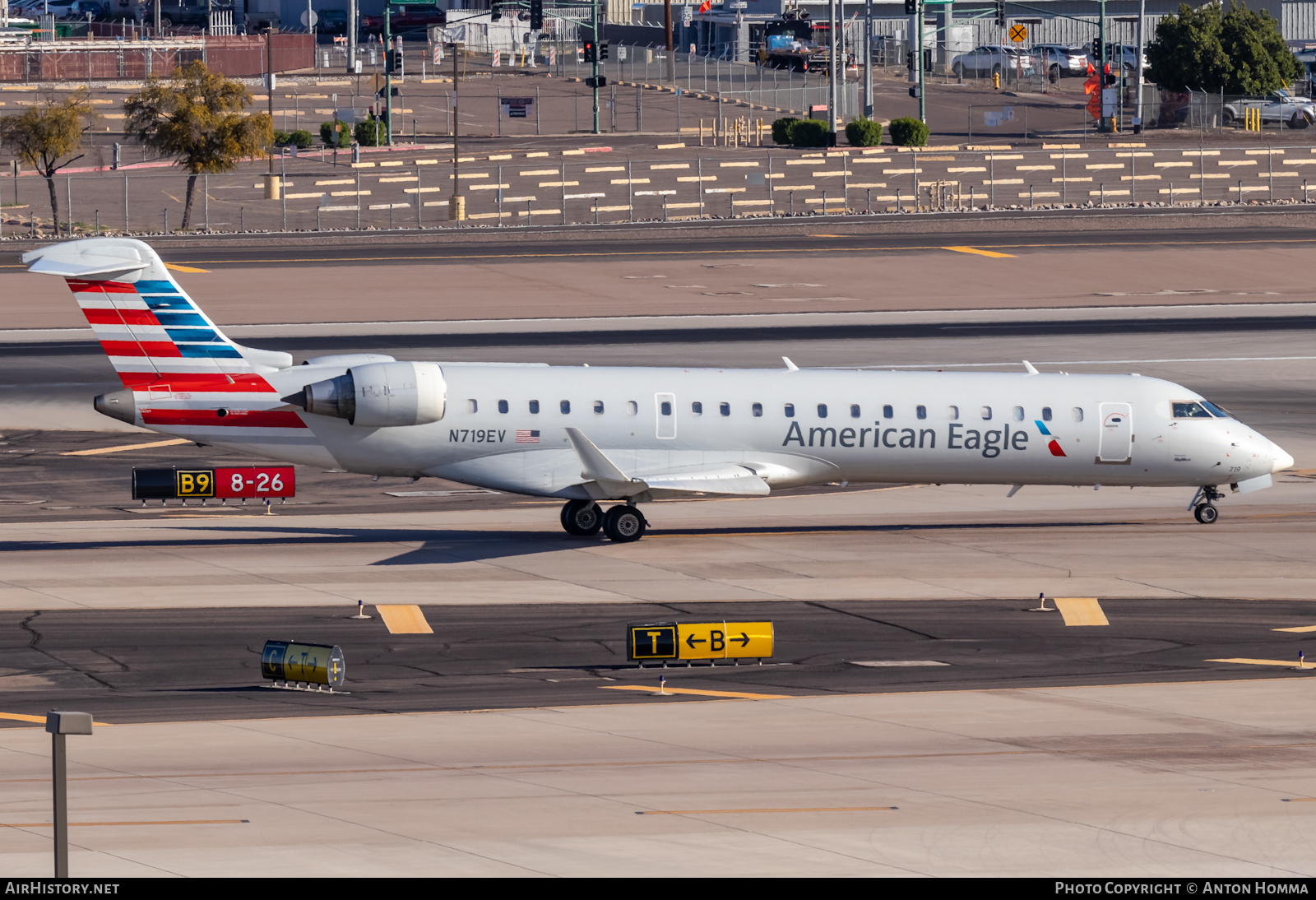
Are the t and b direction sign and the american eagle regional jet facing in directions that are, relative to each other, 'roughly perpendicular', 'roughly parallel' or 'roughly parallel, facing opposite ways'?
roughly perpendicular

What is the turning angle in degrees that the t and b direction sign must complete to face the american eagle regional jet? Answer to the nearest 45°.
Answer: approximately 180°

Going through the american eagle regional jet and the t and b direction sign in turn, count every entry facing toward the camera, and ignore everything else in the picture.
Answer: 1

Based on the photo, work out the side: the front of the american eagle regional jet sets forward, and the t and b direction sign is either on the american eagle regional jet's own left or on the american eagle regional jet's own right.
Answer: on the american eagle regional jet's own right

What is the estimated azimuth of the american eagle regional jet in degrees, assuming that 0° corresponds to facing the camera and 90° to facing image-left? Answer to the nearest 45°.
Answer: approximately 270°

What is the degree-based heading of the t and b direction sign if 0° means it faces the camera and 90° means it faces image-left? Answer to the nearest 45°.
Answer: approximately 0°
